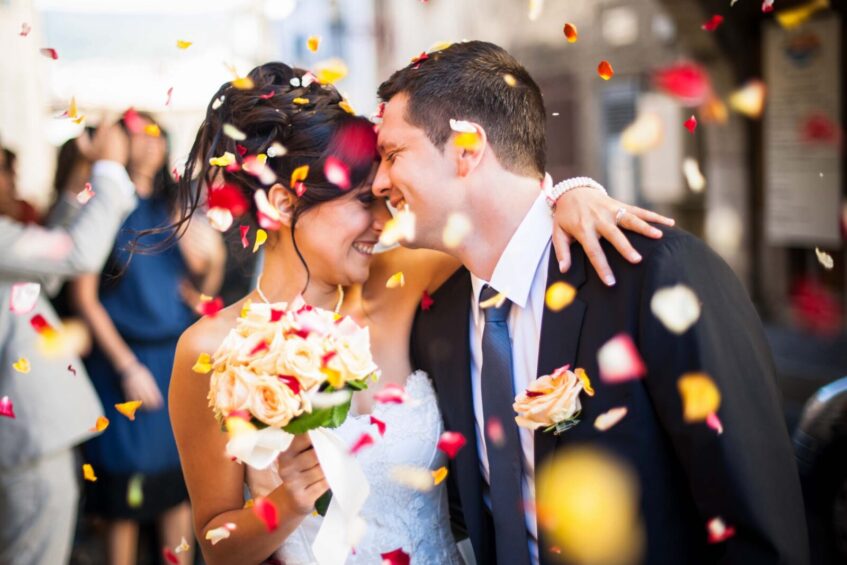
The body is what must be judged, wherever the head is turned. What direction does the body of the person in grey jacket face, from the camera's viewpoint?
to the viewer's right

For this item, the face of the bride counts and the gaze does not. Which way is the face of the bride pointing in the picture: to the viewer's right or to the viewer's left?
to the viewer's right

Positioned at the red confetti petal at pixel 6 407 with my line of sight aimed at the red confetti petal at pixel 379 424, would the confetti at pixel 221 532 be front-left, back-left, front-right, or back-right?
front-right

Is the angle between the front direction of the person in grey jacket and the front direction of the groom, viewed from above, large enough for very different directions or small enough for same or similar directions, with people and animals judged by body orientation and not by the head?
very different directions

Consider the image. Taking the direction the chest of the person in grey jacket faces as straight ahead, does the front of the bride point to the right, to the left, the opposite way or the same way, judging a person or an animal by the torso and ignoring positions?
to the right

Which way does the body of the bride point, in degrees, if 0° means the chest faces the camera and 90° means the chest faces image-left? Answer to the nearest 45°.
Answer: approximately 315°

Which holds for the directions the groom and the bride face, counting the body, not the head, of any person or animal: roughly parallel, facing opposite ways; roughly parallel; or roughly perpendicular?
roughly perpendicular

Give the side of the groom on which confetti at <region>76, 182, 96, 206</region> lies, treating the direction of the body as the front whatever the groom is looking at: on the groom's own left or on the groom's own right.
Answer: on the groom's own right

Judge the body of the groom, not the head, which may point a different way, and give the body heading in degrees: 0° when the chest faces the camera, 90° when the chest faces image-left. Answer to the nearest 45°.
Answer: approximately 45°

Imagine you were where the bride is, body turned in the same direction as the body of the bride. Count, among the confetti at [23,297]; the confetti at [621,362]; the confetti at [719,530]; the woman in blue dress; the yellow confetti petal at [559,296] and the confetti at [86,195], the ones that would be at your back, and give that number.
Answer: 3
